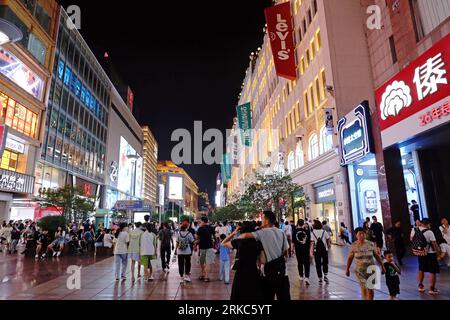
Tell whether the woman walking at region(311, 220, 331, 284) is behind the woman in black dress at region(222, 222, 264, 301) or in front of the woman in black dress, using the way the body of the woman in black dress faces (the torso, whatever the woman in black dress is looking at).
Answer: in front

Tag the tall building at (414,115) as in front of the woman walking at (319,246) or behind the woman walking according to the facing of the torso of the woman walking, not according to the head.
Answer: in front

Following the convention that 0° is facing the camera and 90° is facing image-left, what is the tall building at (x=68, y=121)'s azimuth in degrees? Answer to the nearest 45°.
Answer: approximately 315°

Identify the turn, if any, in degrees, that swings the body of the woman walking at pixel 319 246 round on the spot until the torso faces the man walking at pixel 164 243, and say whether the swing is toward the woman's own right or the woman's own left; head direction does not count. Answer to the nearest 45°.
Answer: approximately 90° to the woman's own left

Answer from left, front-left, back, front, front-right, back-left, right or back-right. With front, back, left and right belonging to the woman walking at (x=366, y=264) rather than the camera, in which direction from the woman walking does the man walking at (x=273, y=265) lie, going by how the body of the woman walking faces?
front-right

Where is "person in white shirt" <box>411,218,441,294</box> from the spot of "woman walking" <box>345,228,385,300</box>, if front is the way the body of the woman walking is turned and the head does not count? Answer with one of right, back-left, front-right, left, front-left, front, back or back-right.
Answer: back-left

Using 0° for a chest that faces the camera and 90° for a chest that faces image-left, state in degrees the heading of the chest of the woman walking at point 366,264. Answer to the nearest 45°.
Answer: approximately 0°
